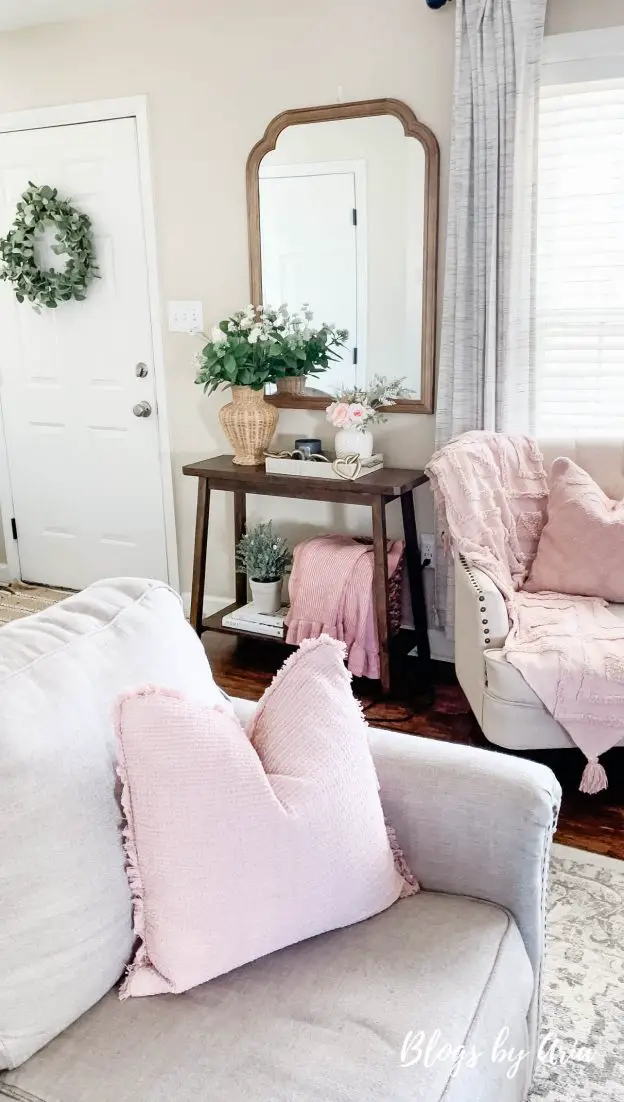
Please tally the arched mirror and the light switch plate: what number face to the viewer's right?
0

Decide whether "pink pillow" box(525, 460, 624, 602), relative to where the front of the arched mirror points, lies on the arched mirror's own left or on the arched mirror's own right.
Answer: on the arched mirror's own left

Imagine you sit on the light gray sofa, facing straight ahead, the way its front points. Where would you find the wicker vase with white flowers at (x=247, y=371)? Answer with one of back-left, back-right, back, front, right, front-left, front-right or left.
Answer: back-left

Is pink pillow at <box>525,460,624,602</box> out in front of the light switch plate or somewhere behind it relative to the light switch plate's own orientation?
in front

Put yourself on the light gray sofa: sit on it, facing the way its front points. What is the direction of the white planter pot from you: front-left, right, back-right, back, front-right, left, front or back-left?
back-left

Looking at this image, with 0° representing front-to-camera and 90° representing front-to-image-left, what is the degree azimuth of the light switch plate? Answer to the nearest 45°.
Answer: approximately 0°

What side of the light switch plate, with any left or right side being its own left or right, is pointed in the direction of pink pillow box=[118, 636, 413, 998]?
front

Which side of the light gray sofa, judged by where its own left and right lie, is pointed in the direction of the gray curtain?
left

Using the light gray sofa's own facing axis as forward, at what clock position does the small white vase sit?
The small white vase is roughly at 8 o'clock from the light gray sofa.

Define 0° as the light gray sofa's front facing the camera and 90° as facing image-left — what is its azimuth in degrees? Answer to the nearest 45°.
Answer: approximately 315°

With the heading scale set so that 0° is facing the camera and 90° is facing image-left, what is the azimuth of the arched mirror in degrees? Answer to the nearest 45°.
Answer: approximately 45°

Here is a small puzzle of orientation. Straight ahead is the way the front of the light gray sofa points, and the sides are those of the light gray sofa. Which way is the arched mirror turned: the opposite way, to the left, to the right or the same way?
to the right

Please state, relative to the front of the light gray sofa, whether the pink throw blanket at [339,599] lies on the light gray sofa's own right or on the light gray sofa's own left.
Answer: on the light gray sofa's own left

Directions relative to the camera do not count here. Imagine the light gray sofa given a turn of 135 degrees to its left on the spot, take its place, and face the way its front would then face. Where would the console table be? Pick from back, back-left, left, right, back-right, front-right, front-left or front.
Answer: front

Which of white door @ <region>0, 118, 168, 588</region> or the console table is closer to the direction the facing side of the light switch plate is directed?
the console table
